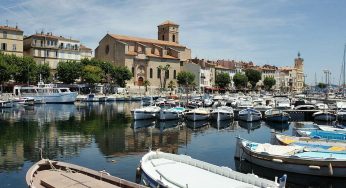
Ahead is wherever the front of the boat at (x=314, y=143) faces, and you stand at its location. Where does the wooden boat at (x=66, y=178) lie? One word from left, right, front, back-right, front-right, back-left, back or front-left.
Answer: front-left

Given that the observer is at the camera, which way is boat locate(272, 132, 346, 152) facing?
facing to the left of the viewer

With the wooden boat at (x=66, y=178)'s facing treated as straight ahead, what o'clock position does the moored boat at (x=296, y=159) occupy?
The moored boat is roughly at 4 o'clock from the wooden boat.

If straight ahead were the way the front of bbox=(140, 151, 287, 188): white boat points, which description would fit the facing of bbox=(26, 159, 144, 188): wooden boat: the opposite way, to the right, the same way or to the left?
the same way

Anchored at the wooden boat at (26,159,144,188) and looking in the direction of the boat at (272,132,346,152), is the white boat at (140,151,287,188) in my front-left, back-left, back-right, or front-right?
front-right

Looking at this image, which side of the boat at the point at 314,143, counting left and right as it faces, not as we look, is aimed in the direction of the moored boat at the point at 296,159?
left
